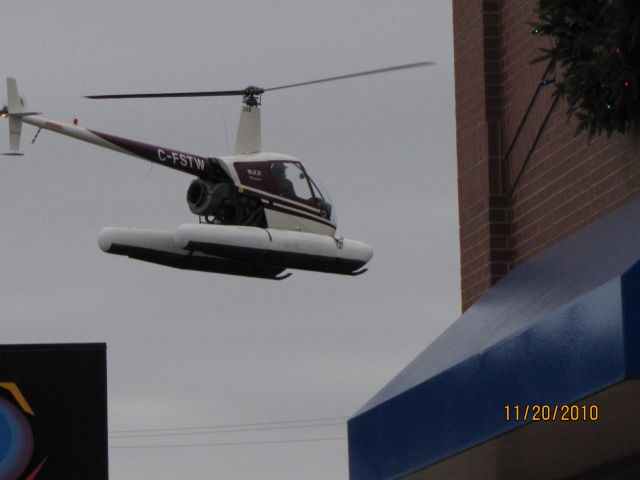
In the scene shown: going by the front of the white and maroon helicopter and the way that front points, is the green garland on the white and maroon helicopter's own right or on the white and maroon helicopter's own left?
on the white and maroon helicopter's own right

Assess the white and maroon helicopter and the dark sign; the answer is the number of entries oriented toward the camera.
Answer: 1

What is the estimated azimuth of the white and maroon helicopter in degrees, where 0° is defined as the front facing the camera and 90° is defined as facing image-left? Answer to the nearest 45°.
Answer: approximately 225°

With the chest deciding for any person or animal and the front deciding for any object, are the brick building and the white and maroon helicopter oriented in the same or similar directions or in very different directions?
very different directions

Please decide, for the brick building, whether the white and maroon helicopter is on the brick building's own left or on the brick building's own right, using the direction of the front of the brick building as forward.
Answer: on the brick building's own right

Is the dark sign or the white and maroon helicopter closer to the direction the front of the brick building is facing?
the dark sign

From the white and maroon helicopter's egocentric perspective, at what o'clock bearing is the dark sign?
The dark sign is roughly at 5 o'clock from the white and maroon helicopter.

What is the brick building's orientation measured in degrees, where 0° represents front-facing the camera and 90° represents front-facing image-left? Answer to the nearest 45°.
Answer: approximately 45°
